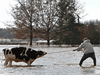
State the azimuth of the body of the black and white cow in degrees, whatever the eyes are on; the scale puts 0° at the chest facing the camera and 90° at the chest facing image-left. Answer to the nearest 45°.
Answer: approximately 270°

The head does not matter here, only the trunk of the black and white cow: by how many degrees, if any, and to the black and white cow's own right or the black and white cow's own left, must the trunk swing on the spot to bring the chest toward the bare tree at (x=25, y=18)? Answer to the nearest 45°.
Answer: approximately 90° to the black and white cow's own left
